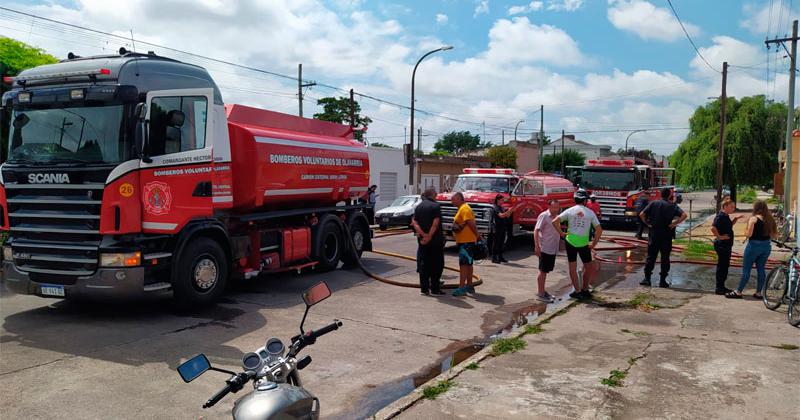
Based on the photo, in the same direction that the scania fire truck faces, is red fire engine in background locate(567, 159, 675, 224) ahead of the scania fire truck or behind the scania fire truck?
behind

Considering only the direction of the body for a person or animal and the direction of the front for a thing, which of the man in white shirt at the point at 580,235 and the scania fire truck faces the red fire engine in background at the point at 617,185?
the man in white shirt

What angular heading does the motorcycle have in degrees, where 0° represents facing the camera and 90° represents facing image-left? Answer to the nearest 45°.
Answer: approximately 135°

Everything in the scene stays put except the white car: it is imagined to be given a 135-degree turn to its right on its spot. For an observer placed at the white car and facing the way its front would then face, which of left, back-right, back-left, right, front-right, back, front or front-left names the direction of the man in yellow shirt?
back

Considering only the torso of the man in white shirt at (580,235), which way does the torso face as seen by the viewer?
away from the camera

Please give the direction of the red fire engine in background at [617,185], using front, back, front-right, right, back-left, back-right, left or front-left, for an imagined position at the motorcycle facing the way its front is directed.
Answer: right

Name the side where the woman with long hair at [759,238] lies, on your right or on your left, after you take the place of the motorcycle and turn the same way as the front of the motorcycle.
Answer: on your right

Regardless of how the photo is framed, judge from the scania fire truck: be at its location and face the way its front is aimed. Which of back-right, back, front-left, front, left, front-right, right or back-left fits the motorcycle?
front-left

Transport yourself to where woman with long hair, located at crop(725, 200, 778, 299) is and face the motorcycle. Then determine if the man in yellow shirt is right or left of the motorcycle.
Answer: right

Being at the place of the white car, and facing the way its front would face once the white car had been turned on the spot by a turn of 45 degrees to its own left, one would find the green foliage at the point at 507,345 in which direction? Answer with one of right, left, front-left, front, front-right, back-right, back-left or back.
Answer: front

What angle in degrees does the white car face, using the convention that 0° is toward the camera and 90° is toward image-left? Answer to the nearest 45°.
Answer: approximately 45°

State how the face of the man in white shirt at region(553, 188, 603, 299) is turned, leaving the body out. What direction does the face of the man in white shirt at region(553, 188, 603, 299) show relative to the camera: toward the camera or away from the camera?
away from the camera
